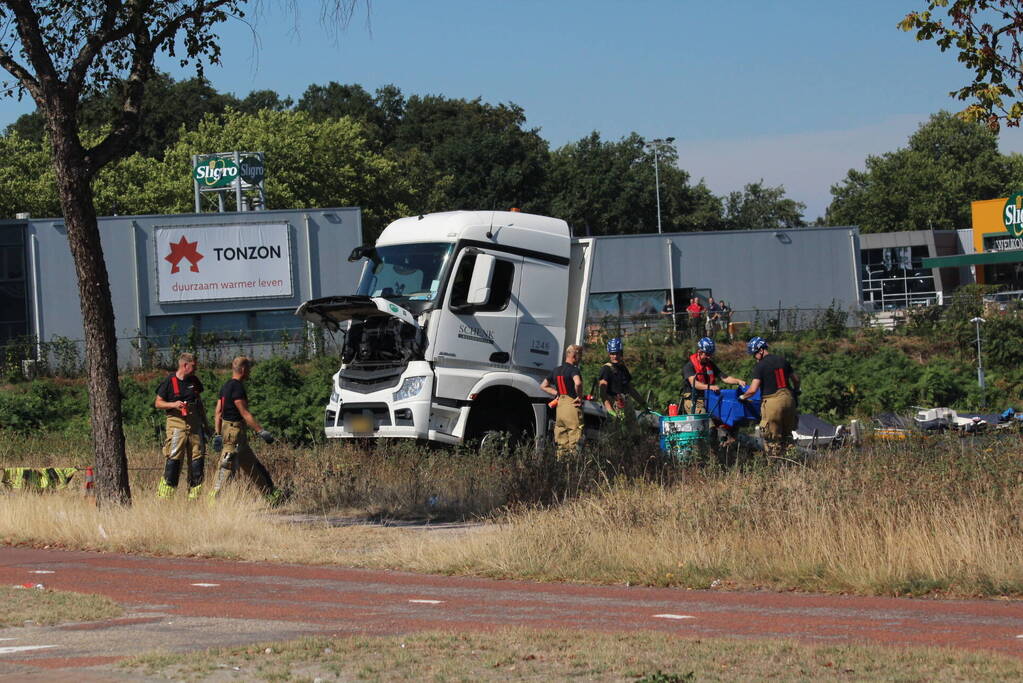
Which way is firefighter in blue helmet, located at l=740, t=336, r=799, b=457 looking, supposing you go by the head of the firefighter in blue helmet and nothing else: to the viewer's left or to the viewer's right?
to the viewer's left

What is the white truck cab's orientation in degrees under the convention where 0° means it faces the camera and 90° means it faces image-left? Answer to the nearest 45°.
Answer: approximately 45°

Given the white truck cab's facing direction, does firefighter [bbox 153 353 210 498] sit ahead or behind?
ahead

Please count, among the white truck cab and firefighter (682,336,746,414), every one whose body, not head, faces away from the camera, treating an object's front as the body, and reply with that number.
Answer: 0

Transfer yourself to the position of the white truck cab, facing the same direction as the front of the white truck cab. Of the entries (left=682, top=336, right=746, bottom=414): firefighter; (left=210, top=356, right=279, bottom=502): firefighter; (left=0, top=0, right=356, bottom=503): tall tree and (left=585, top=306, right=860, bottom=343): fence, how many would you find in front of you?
2

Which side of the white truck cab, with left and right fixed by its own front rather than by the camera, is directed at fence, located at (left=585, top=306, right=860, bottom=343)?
back

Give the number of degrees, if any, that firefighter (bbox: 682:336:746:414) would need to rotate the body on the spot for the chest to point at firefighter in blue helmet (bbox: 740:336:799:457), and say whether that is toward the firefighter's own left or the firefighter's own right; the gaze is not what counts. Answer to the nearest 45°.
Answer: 0° — they already face them

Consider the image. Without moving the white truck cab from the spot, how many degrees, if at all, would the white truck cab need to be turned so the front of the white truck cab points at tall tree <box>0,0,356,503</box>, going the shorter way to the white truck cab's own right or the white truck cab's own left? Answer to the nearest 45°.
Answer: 0° — it already faces it

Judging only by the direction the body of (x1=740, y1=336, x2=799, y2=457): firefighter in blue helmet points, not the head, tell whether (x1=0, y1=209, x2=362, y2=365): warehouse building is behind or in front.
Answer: in front

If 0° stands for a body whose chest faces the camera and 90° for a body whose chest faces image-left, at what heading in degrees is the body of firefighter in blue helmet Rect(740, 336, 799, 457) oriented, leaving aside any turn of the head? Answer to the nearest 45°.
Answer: approximately 135°

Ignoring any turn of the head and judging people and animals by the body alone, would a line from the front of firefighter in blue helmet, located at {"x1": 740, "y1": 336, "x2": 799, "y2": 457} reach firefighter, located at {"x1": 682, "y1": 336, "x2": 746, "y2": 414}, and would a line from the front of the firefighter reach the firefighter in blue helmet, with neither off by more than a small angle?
yes

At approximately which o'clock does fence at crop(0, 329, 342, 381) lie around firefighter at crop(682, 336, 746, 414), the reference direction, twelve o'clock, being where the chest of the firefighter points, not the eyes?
The fence is roughly at 6 o'clock from the firefighter.

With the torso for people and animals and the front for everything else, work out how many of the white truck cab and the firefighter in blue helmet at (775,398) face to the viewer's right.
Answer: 0

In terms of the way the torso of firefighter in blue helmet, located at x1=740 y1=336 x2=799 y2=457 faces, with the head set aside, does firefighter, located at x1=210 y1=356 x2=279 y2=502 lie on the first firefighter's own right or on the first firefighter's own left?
on the first firefighter's own left

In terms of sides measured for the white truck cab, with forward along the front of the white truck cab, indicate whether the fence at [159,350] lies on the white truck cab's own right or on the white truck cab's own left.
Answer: on the white truck cab's own right

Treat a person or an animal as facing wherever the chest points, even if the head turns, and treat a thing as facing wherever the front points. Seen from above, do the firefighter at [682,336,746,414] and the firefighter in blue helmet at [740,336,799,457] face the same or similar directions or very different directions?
very different directions

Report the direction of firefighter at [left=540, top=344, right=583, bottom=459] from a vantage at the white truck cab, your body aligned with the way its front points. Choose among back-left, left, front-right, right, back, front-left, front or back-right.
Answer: left
